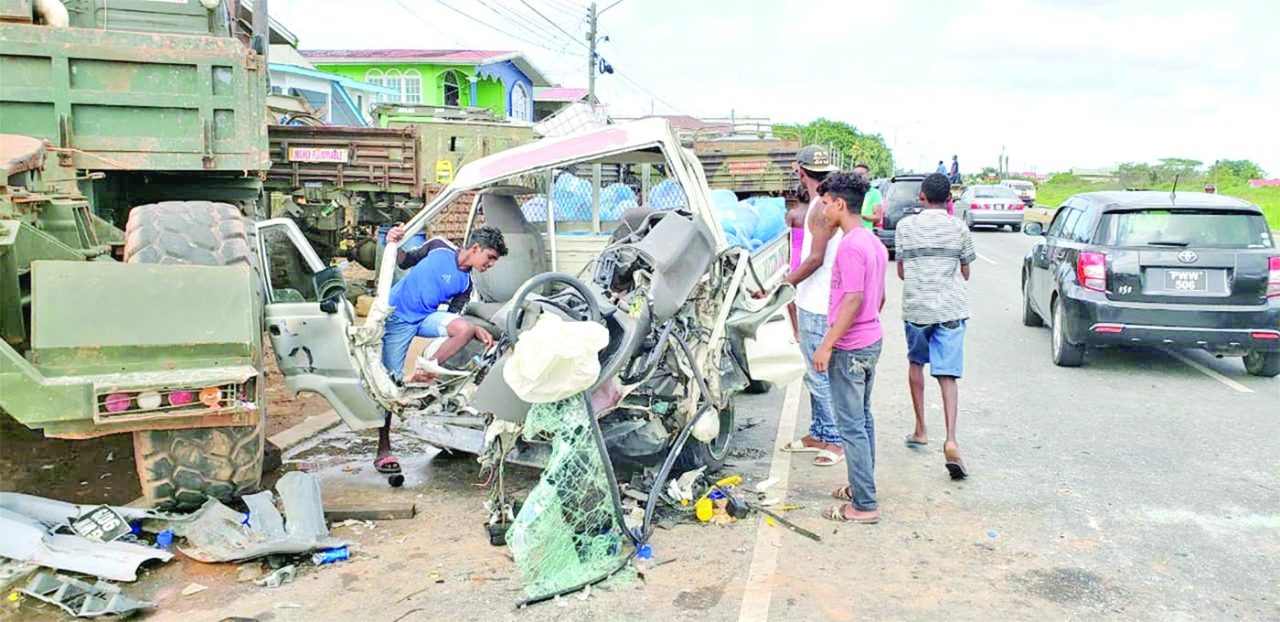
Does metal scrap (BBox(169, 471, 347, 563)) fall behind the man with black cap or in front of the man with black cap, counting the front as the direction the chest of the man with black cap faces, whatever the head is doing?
in front

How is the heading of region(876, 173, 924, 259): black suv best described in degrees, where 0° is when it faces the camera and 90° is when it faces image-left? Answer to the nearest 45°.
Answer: approximately 180°

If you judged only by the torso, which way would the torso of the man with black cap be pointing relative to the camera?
to the viewer's left

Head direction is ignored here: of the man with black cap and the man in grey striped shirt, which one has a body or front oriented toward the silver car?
the man in grey striped shirt

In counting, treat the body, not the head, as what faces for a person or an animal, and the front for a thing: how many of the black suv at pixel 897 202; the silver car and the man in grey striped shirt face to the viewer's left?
0

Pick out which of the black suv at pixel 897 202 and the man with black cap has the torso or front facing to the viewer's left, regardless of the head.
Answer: the man with black cap

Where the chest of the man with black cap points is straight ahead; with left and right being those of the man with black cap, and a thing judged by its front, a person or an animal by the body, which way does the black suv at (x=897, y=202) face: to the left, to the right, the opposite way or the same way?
to the right

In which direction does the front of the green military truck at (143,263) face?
away from the camera

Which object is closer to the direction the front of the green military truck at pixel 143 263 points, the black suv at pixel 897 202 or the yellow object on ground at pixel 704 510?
the black suv

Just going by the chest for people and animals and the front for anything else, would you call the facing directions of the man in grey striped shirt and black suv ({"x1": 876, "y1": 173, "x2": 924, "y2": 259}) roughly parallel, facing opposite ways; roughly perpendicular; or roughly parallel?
roughly parallel

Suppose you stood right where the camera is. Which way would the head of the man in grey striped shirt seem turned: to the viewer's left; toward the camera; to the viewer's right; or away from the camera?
away from the camera

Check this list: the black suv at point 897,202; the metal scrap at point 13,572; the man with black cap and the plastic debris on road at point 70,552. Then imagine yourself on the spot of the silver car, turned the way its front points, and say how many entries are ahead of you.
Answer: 0

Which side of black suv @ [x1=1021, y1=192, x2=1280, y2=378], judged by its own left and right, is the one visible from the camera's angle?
back

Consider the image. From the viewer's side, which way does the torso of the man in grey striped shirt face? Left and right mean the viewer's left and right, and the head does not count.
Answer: facing away from the viewer

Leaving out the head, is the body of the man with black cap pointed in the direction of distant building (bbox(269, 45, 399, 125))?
no

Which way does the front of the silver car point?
away from the camera
